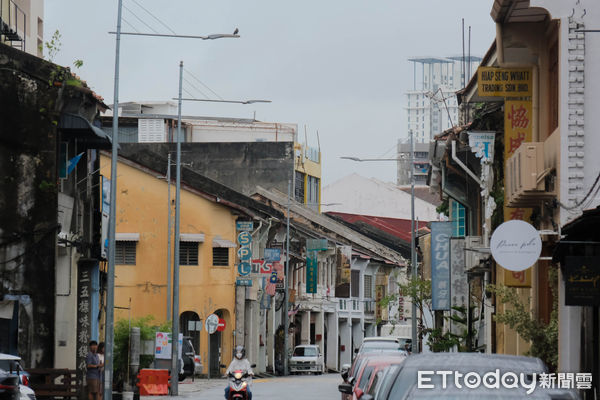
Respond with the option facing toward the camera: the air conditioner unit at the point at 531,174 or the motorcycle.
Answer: the motorcycle

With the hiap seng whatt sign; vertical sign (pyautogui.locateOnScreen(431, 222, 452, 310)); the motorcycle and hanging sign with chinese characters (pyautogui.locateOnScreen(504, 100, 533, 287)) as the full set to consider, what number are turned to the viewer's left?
0

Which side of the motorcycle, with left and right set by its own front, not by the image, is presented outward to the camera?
front

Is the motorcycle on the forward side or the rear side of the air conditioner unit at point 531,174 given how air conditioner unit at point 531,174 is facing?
on the forward side

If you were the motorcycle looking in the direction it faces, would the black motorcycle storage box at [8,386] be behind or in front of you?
in front

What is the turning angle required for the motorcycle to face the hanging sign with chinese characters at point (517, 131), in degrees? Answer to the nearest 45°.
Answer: approximately 45° to its left

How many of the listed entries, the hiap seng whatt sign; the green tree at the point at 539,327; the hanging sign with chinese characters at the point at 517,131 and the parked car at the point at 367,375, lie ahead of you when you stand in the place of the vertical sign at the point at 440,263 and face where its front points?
4

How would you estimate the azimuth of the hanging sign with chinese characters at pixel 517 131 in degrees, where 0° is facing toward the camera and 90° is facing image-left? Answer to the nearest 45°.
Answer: approximately 0°

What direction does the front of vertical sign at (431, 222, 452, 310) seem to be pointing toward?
toward the camera

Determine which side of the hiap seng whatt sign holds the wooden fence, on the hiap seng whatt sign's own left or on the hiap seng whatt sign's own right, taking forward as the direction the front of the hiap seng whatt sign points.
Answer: on the hiap seng whatt sign's own right

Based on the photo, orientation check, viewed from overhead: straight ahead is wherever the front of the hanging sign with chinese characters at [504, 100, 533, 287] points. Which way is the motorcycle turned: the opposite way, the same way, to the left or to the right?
the same way

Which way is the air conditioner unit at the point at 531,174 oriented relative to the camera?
to the viewer's left

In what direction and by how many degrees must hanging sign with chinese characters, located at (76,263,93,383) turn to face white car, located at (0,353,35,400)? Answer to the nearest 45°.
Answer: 0° — it already faces it

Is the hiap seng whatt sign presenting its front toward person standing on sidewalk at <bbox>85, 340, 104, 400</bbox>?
no

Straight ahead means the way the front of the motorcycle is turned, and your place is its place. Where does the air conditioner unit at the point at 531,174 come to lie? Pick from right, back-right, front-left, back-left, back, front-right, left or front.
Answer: front-left

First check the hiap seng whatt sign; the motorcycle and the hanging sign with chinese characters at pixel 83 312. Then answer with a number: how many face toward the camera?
3
